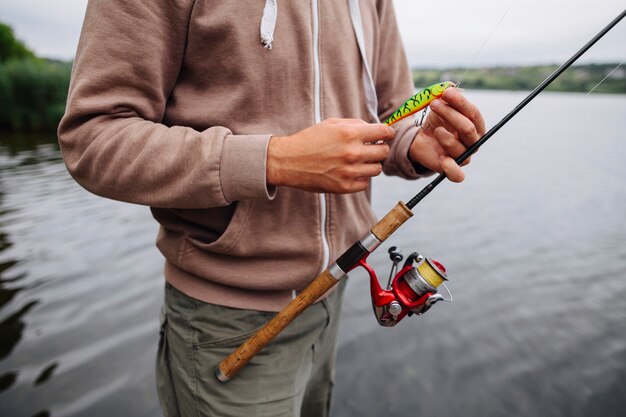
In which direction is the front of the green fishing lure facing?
to the viewer's right
